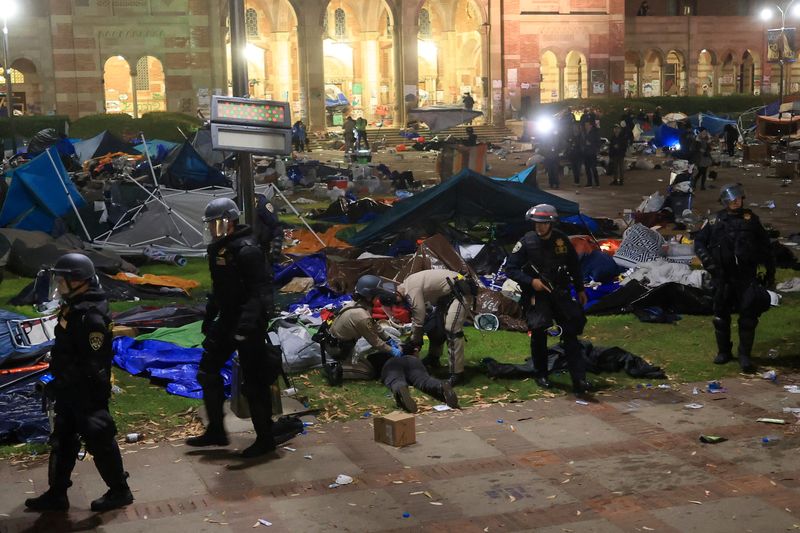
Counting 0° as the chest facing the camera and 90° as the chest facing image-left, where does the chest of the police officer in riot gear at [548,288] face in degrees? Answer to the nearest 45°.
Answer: approximately 0°

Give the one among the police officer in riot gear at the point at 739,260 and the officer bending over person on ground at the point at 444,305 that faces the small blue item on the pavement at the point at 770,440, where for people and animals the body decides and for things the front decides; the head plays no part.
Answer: the police officer in riot gear

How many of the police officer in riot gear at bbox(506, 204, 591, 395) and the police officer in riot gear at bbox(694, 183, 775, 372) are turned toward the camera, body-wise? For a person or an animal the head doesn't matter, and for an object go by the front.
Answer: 2

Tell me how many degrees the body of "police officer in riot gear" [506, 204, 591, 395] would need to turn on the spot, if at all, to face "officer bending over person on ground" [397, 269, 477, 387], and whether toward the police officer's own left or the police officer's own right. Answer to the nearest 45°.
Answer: approximately 135° to the police officer's own right
